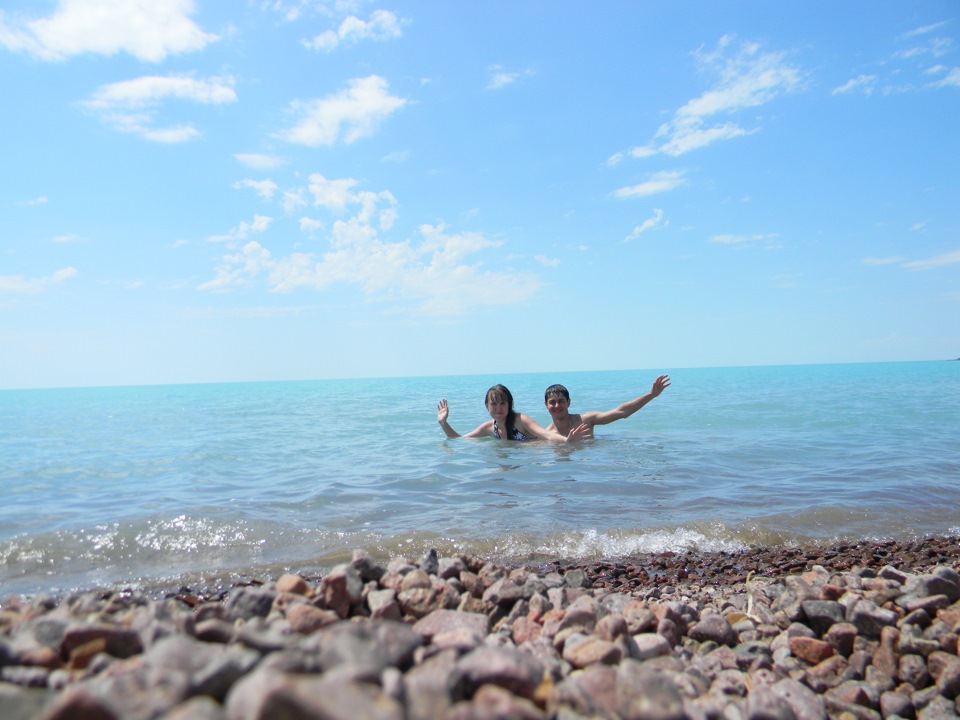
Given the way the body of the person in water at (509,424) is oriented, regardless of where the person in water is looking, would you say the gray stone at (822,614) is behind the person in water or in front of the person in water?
in front

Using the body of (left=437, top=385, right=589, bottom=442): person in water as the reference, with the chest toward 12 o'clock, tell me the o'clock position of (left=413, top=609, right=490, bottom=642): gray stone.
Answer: The gray stone is roughly at 12 o'clock from the person in water.

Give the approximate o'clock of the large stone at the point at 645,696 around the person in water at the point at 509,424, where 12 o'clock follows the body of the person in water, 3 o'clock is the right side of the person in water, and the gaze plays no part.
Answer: The large stone is roughly at 12 o'clock from the person in water.

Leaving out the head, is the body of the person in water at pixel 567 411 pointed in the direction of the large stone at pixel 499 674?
yes

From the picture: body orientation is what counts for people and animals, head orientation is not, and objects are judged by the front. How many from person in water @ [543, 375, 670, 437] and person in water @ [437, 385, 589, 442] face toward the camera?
2

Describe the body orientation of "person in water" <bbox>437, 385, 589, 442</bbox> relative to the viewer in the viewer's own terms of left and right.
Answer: facing the viewer

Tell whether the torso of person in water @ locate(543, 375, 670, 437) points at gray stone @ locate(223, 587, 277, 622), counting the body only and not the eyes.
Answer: yes

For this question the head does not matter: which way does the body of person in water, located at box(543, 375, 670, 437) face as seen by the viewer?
toward the camera

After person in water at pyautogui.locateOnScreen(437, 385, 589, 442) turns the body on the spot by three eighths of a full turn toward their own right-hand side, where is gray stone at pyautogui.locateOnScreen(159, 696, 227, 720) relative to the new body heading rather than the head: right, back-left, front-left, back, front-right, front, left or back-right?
back-left

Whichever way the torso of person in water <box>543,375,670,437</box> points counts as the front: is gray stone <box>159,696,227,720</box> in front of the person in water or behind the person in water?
in front

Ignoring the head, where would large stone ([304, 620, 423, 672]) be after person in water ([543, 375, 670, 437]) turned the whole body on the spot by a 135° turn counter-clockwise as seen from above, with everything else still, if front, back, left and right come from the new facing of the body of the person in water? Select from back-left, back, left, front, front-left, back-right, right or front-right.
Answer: back-right
